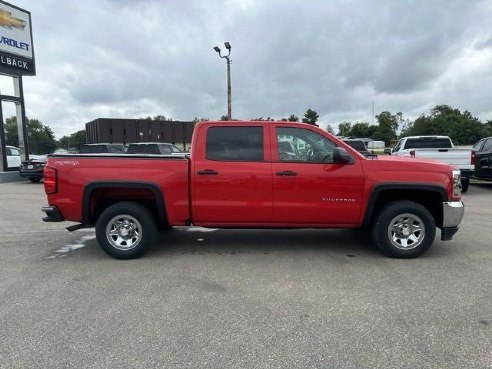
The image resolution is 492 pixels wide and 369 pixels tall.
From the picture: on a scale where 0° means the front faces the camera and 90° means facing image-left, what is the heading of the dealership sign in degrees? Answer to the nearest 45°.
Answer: approximately 315°

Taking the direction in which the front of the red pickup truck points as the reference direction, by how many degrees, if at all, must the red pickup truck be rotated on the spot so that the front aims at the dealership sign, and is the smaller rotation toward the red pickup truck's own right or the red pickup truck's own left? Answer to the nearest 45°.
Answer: approximately 135° to the red pickup truck's own left

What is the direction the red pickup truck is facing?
to the viewer's right

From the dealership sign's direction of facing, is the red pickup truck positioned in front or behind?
in front

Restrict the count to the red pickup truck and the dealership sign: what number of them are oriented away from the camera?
0
